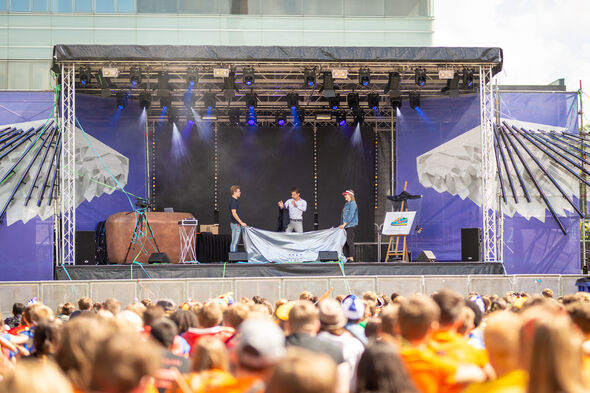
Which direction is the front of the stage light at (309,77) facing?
toward the camera

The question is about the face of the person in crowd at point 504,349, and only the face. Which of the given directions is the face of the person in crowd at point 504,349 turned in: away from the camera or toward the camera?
away from the camera

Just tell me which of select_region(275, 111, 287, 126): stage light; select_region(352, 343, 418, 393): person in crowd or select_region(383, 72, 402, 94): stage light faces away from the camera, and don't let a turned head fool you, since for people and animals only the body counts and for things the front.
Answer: the person in crowd

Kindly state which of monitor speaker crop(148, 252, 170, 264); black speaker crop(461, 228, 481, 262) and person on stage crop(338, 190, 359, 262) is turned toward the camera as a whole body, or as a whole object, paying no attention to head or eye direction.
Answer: the black speaker

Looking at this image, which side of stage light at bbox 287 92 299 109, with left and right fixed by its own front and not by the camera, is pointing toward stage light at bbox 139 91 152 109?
right

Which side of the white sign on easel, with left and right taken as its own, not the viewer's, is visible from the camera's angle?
front

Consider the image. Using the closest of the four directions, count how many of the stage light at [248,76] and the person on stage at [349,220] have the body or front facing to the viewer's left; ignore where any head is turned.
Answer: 1

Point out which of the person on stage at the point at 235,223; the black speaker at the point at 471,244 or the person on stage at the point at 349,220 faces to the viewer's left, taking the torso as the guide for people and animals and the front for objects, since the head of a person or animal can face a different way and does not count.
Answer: the person on stage at the point at 349,220

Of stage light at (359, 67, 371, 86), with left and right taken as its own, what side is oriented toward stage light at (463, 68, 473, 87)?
left

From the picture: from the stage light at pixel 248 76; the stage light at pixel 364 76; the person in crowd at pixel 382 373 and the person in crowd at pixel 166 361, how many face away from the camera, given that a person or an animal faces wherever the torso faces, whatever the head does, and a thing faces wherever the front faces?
2

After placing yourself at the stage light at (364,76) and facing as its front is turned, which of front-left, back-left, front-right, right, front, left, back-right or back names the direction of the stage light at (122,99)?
right

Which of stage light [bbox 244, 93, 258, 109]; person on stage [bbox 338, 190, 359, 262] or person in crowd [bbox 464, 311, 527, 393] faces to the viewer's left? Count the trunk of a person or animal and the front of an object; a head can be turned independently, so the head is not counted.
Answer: the person on stage

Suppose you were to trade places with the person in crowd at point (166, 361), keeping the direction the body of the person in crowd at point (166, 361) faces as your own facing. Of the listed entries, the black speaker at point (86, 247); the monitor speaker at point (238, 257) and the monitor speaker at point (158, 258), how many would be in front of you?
3

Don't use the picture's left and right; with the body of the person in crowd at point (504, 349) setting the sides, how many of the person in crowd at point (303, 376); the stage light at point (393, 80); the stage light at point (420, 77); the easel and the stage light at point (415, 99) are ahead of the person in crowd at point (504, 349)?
4

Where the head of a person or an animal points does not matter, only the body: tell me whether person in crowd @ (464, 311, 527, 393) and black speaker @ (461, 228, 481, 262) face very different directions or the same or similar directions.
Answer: very different directions

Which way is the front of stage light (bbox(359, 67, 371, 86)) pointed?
toward the camera
